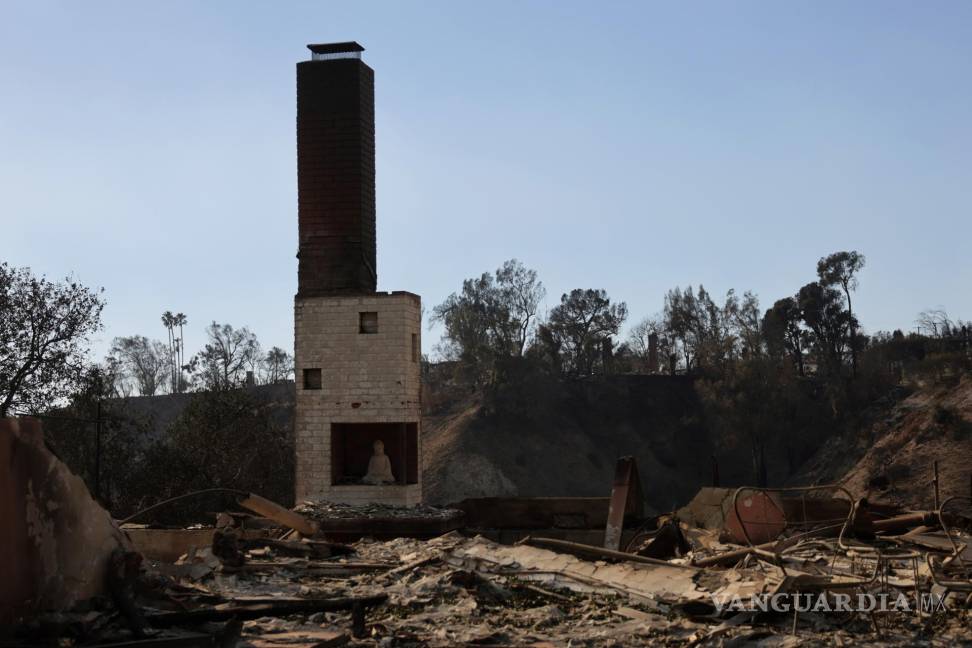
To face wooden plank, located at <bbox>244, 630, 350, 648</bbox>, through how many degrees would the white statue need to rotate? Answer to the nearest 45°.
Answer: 0° — it already faces it

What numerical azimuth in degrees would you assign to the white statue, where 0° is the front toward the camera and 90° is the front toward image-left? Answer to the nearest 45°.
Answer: approximately 0°

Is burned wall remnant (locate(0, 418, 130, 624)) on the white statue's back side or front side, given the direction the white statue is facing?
on the front side

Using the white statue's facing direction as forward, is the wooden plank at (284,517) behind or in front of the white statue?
in front
